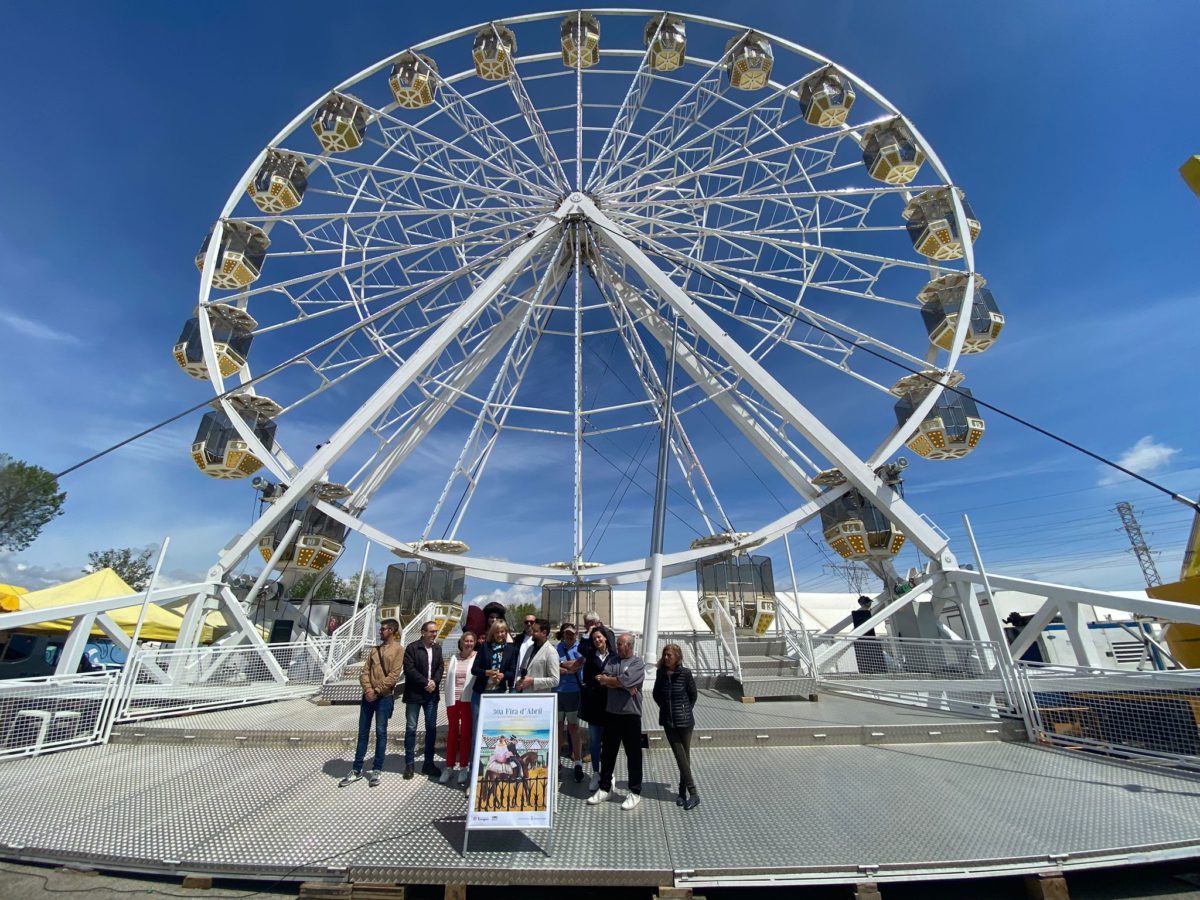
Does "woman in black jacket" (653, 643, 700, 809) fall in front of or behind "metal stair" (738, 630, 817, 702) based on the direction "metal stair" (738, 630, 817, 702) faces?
in front

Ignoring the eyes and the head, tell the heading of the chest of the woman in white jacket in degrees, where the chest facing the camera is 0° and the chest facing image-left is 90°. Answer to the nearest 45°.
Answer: approximately 0°

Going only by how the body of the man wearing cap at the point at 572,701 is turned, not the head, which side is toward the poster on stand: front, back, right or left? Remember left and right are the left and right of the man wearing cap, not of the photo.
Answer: front

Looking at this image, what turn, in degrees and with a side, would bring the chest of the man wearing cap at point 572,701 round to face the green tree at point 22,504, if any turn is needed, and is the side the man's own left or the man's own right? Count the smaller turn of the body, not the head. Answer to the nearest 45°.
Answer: approximately 135° to the man's own right

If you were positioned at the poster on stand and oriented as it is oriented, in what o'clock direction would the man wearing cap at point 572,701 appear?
The man wearing cap is roughly at 7 o'clock from the poster on stand.

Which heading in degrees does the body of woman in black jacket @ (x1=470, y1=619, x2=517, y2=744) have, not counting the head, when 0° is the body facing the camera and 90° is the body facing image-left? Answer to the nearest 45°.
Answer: approximately 0°

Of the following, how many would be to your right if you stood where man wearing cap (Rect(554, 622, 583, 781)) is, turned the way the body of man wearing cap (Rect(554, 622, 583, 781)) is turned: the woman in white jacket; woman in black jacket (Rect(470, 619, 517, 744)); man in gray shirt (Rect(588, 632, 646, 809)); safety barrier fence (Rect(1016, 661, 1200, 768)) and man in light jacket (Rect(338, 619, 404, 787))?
3

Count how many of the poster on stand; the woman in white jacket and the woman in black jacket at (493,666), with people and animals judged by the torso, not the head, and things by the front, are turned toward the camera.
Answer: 3

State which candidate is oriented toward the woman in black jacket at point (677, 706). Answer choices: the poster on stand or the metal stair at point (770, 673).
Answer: the metal stair

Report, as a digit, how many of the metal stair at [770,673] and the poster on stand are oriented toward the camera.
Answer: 2
